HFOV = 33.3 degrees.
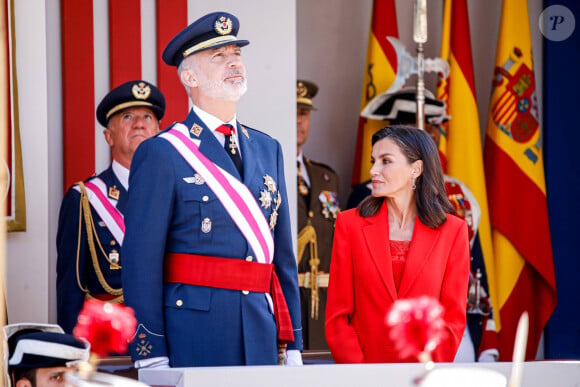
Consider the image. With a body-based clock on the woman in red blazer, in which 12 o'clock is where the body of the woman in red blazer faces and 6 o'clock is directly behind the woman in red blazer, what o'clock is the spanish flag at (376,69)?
The spanish flag is roughly at 6 o'clock from the woman in red blazer.

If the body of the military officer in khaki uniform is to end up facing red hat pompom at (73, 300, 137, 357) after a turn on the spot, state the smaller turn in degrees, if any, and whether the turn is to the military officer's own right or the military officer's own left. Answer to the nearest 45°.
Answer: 0° — they already face it

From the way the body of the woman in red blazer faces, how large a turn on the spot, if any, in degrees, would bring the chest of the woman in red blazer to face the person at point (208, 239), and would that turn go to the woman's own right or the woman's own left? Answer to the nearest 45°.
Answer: approximately 45° to the woman's own right

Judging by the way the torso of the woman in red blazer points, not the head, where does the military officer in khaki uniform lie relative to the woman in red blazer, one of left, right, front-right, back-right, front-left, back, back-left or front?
back

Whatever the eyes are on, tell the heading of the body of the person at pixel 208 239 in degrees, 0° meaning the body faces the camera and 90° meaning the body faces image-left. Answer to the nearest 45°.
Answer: approximately 315°

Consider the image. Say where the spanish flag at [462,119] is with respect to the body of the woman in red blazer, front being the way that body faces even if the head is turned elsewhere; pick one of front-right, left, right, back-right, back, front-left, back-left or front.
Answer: back

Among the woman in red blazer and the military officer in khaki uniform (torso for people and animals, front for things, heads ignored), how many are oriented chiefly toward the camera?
2
